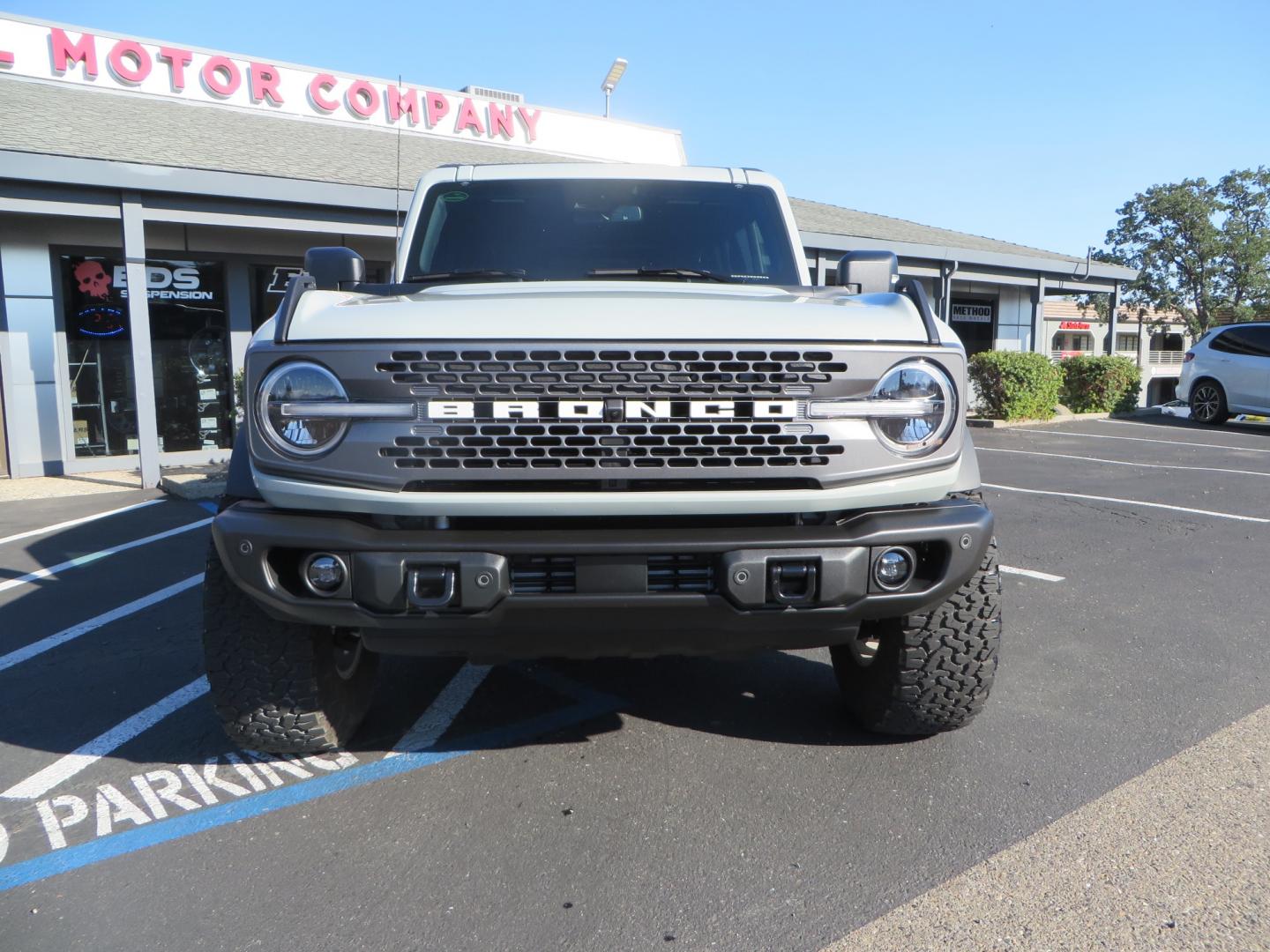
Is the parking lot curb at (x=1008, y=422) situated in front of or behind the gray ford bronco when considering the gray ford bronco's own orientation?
behind

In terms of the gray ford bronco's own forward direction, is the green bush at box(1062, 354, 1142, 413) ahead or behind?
behind

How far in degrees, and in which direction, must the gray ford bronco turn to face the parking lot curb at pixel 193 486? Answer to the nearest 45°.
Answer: approximately 135° to its right

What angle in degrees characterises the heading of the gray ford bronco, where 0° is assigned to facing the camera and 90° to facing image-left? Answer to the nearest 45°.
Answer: approximately 0°

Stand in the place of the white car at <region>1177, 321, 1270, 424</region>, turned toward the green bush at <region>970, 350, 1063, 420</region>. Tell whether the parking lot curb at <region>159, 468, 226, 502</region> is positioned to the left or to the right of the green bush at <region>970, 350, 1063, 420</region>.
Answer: left

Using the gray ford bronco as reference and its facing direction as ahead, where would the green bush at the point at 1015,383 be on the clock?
The green bush is roughly at 7 o'clock from the gray ford bronco.

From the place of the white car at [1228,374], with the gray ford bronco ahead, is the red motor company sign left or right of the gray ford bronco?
right

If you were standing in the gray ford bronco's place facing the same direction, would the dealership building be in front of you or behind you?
behind

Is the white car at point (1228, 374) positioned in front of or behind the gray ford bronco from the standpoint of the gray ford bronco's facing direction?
behind

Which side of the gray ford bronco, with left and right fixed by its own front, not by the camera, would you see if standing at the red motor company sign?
back
